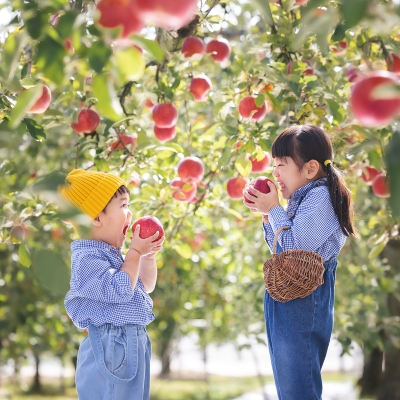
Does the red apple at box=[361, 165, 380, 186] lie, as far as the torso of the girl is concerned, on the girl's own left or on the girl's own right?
on the girl's own right

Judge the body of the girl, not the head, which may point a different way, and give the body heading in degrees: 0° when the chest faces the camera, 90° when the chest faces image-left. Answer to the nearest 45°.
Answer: approximately 90°

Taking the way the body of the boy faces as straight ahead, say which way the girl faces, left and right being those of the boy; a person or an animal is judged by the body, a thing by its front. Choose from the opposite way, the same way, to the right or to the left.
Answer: the opposite way

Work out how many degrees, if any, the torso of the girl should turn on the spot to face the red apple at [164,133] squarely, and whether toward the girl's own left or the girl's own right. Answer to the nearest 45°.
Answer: approximately 45° to the girl's own right

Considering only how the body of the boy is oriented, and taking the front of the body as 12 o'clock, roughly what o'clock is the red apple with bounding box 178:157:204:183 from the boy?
The red apple is roughly at 10 o'clock from the boy.

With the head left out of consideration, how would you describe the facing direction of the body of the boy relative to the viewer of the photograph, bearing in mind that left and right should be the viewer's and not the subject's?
facing to the right of the viewer

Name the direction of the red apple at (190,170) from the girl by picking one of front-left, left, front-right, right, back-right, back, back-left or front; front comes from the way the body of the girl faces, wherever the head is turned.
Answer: front-right

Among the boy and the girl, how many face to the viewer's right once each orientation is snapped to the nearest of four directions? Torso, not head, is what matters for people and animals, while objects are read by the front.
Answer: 1

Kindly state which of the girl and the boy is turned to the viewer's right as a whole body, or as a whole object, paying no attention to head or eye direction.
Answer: the boy

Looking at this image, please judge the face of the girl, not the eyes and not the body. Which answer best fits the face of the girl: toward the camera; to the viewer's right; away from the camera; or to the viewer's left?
to the viewer's left

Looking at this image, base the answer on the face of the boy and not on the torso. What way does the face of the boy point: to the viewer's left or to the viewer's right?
to the viewer's right
